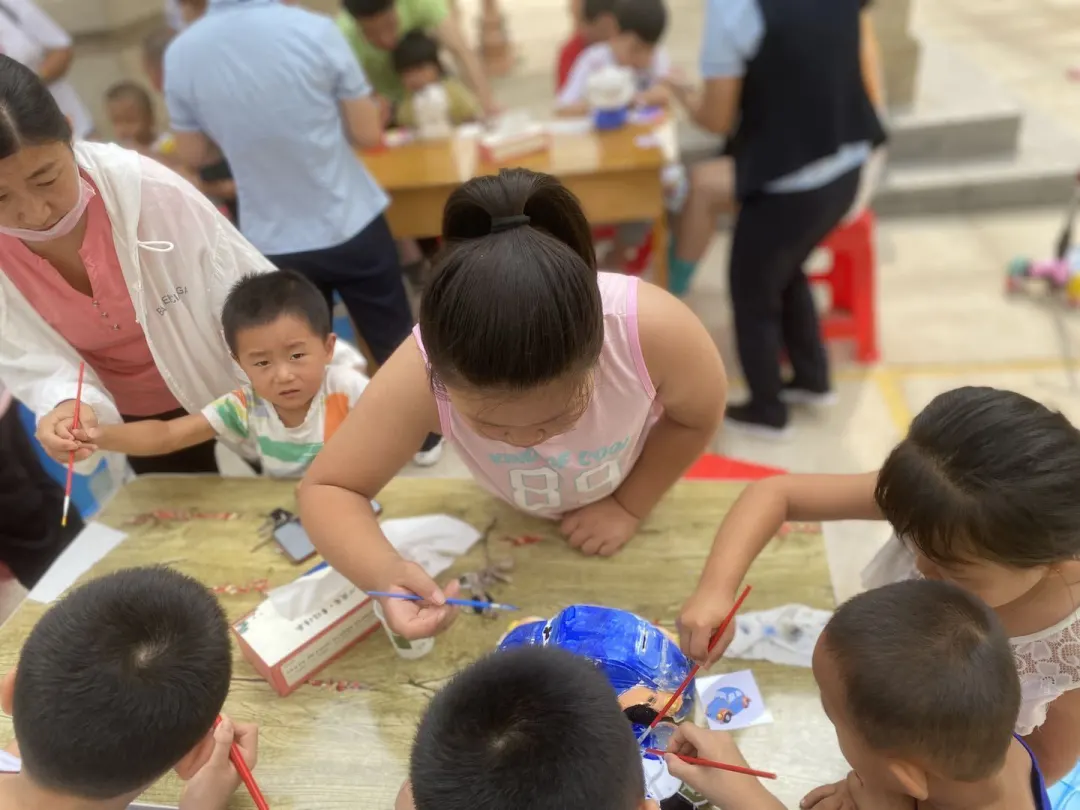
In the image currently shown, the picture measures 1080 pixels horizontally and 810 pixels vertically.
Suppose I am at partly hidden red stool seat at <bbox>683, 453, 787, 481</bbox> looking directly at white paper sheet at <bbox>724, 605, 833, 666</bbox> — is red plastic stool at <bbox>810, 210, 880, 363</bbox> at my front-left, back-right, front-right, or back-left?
back-left

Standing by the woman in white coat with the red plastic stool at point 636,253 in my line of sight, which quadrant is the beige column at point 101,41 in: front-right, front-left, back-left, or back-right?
front-left

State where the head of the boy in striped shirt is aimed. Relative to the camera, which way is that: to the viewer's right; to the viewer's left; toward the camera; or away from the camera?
toward the camera

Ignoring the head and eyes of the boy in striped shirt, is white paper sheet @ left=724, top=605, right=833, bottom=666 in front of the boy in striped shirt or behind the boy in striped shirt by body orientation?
in front

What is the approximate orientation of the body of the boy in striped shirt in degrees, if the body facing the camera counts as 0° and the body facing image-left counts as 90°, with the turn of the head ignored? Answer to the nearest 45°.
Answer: approximately 0°

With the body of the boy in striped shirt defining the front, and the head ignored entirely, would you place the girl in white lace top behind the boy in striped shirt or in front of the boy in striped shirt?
in front

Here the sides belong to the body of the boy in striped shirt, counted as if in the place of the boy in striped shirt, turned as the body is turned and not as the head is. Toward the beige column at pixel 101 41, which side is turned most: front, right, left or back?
back

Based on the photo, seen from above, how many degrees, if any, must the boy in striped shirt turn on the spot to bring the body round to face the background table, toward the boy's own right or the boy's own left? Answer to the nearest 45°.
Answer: approximately 135° to the boy's own left

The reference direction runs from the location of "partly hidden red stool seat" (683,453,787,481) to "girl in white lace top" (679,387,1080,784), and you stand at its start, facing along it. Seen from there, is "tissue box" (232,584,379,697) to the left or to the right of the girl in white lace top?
right

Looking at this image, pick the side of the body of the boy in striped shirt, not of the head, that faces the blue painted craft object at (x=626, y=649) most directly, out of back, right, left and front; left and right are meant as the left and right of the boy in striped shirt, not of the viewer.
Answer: front

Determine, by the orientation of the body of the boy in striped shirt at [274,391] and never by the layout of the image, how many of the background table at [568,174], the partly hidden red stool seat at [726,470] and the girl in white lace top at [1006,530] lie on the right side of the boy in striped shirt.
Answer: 0

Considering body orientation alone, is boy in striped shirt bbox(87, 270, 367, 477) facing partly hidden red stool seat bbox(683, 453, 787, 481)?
no

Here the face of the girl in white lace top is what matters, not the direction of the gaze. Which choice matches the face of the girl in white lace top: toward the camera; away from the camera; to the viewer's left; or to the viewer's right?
to the viewer's left

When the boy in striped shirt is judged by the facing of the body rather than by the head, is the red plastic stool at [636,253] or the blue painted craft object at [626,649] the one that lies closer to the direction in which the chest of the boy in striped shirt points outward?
the blue painted craft object
